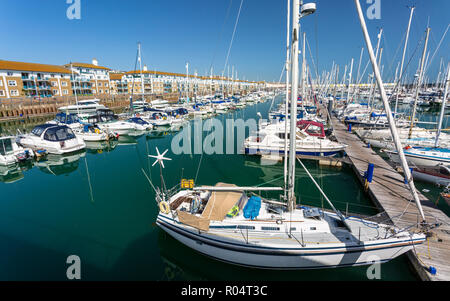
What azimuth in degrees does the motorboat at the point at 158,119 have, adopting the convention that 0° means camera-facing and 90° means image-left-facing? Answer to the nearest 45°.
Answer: approximately 90°

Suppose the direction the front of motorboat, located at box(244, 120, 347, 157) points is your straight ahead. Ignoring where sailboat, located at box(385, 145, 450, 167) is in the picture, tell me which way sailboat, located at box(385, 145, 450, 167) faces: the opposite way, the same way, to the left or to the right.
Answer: the opposite way
